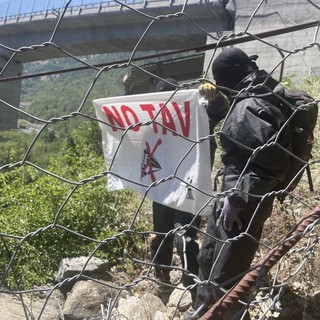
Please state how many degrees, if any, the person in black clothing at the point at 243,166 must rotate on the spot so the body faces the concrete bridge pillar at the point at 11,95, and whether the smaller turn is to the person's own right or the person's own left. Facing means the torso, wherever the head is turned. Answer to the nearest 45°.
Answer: approximately 45° to the person's own right

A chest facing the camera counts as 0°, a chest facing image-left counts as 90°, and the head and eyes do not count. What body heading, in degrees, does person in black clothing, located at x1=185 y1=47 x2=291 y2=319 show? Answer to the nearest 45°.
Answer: approximately 90°
